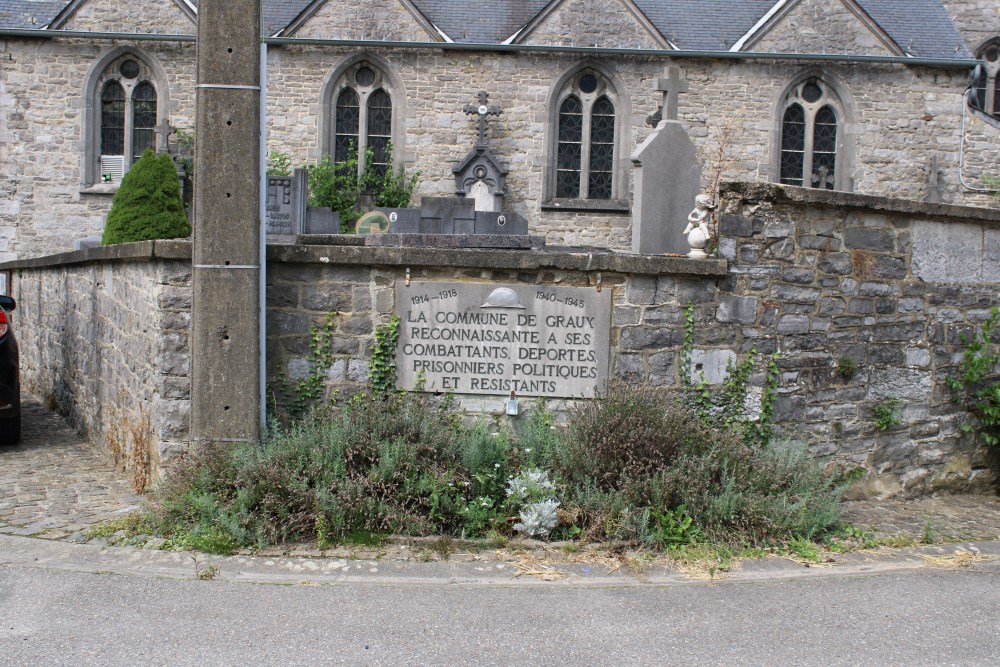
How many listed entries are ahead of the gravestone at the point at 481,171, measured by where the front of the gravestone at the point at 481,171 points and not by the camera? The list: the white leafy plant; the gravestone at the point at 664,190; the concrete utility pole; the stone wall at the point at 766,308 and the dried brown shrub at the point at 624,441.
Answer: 5

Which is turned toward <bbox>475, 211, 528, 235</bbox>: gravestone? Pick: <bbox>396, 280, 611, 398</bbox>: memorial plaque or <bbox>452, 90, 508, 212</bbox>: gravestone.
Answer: <bbox>452, 90, 508, 212</bbox>: gravestone

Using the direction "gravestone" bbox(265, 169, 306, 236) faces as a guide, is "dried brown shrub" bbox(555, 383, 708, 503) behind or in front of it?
in front

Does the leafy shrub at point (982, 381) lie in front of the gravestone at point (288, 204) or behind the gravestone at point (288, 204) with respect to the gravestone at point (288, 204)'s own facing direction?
in front

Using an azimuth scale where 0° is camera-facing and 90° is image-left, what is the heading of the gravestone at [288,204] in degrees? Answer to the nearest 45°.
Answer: approximately 0°

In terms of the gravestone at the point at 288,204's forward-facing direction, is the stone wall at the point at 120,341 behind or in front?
in front

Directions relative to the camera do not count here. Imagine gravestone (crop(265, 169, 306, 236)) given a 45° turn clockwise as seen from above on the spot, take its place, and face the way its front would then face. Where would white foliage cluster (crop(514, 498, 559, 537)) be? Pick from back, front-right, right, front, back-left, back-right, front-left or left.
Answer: front-left

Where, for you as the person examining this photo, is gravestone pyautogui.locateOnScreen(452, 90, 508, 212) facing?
facing the viewer

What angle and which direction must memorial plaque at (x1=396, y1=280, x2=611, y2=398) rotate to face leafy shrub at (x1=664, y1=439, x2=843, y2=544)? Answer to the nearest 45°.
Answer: approximately 45° to its left

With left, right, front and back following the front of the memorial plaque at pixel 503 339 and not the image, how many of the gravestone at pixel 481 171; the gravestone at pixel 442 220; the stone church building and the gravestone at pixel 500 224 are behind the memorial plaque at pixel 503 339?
4

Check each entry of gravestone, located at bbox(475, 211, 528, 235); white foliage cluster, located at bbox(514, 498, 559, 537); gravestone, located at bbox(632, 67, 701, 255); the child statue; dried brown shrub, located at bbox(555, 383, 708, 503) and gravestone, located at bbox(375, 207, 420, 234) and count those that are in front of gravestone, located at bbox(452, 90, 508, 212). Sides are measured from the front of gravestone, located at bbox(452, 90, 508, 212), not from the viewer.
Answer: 6

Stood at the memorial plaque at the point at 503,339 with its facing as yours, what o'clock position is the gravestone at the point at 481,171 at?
The gravestone is roughly at 6 o'clock from the memorial plaque.
